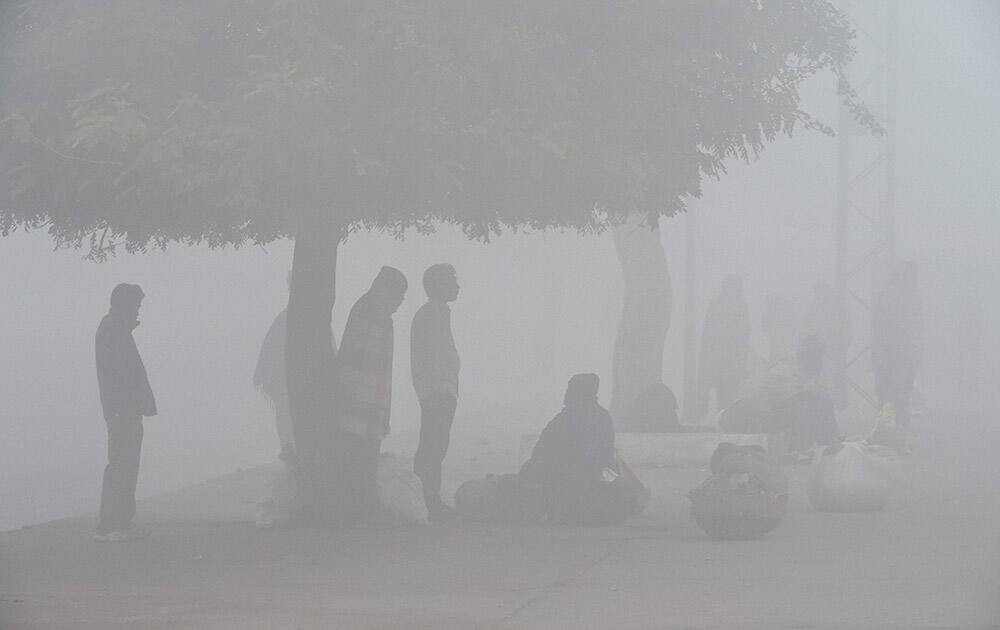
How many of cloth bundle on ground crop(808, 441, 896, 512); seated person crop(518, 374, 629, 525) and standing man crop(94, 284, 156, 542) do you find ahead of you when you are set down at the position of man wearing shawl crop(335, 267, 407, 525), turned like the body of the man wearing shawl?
2

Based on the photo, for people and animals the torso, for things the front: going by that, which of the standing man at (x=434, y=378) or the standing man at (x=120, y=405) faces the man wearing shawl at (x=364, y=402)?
the standing man at (x=120, y=405)

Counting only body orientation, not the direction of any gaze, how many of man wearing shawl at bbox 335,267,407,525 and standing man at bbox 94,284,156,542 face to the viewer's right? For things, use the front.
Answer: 2

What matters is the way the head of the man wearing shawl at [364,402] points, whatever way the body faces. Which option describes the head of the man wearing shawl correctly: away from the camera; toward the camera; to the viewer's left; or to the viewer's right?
to the viewer's right

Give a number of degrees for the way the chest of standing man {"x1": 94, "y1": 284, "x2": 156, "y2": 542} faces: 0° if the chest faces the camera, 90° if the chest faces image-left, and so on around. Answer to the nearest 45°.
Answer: approximately 270°

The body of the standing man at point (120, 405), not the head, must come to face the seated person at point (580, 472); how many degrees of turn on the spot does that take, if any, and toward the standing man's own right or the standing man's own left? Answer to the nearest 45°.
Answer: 0° — they already face them

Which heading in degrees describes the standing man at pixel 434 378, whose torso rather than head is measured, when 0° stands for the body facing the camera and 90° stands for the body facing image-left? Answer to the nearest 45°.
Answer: approximately 270°

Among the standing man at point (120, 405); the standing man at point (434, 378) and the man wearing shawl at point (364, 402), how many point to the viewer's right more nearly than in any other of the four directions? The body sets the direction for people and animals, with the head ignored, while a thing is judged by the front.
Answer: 3

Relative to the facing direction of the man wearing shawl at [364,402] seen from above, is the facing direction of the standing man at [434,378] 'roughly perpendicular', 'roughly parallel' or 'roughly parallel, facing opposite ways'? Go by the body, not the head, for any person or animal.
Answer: roughly parallel

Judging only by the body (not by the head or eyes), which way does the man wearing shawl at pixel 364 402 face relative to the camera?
to the viewer's right

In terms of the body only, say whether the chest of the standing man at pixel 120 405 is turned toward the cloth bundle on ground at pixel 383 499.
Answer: yes

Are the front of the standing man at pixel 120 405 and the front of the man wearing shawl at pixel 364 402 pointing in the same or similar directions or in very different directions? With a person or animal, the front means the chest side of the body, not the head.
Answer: same or similar directions
